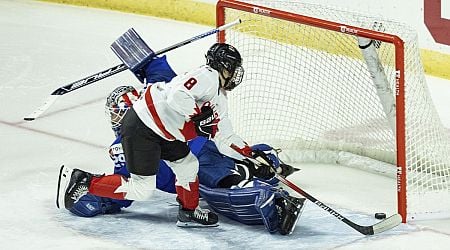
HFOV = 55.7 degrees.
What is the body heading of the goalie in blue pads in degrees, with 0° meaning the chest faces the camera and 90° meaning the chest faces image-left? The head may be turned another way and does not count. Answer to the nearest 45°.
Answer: approximately 45°

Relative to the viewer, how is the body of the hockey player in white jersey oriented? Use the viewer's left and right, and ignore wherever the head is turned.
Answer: facing to the right of the viewer

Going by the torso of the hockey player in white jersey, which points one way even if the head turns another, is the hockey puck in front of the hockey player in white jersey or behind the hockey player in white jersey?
in front

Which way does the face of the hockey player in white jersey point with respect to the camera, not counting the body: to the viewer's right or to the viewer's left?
to the viewer's right

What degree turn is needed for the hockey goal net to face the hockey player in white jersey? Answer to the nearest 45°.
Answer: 0° — it already faces them

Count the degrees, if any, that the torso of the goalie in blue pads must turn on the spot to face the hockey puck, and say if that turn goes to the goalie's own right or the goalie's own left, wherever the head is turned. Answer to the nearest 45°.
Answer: approximately 135° to the goalie's own left

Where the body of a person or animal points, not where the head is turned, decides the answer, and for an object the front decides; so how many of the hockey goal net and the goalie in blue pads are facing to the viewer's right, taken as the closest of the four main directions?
0

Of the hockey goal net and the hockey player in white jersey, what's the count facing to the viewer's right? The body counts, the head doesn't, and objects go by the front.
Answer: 1
